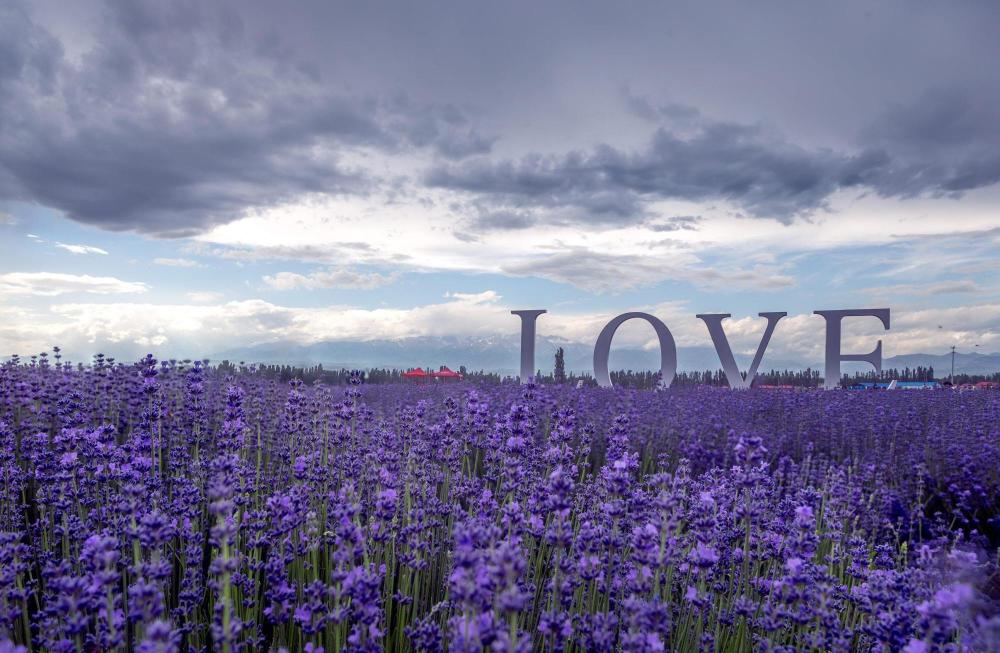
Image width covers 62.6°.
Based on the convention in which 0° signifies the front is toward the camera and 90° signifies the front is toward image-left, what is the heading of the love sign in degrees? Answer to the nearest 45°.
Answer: approximately 0°
